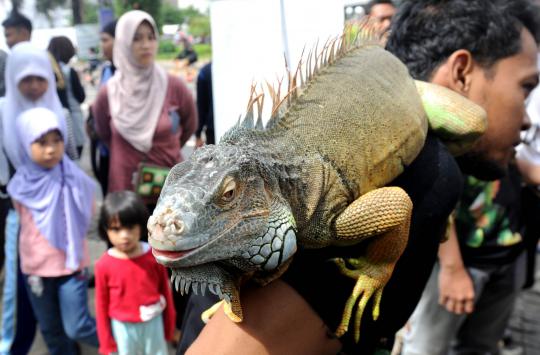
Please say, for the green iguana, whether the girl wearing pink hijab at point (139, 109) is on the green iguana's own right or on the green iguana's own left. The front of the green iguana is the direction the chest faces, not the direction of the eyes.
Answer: on the green iguana's own right

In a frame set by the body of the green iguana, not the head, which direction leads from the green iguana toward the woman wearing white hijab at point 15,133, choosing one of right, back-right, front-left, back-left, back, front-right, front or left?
right

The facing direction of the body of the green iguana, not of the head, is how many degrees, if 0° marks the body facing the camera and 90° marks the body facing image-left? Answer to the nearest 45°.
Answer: approximately 45°

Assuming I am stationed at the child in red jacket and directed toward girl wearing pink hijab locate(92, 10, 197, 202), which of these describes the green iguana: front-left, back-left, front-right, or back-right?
back-right

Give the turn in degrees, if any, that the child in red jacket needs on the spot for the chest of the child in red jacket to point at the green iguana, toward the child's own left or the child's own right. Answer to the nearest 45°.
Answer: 0° — they already face it

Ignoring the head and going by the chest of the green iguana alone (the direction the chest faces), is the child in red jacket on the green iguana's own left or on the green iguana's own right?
on the green iguana's own right

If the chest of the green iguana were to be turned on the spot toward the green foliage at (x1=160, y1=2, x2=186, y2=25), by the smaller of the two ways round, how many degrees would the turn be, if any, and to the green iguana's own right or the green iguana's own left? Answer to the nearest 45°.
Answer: approximately 135° to the green iguana's own right

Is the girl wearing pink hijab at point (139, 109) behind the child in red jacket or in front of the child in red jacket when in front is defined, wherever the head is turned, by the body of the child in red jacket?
behind

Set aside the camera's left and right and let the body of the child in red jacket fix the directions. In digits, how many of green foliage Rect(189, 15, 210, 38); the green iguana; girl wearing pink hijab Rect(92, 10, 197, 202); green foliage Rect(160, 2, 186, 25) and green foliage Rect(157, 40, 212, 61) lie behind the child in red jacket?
4

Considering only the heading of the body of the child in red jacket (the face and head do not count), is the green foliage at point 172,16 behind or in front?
behind

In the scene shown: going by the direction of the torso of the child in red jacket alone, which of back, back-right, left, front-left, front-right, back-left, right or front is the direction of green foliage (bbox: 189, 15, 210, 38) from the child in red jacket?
back

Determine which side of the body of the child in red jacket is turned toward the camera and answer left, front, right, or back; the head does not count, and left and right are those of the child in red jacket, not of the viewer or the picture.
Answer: front

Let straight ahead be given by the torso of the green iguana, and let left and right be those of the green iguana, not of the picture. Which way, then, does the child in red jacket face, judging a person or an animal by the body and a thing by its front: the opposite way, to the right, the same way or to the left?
to the left

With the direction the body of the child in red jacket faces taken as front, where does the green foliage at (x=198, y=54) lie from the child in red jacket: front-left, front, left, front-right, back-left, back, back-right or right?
back

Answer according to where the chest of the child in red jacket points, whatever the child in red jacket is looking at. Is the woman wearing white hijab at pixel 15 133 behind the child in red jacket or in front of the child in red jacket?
behind

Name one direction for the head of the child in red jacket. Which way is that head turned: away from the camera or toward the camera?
toward the camera

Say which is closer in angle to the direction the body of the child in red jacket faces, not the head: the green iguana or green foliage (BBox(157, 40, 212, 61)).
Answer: the green iguana
